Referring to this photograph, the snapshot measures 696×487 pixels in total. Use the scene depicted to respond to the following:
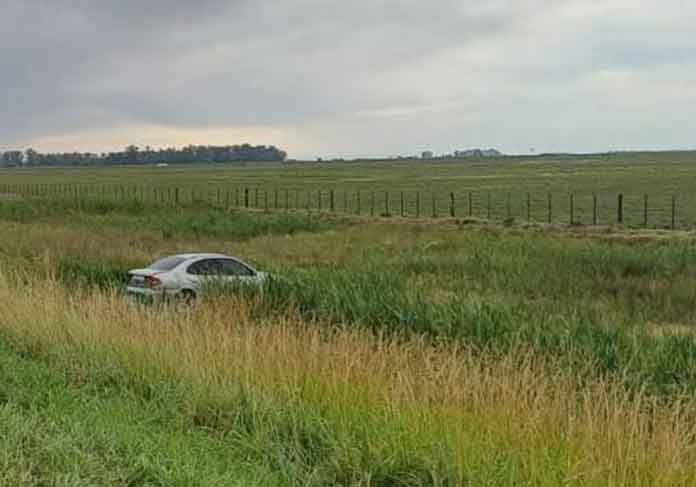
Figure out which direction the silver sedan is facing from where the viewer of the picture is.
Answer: facing away from the viewer and to the right of the viewer
